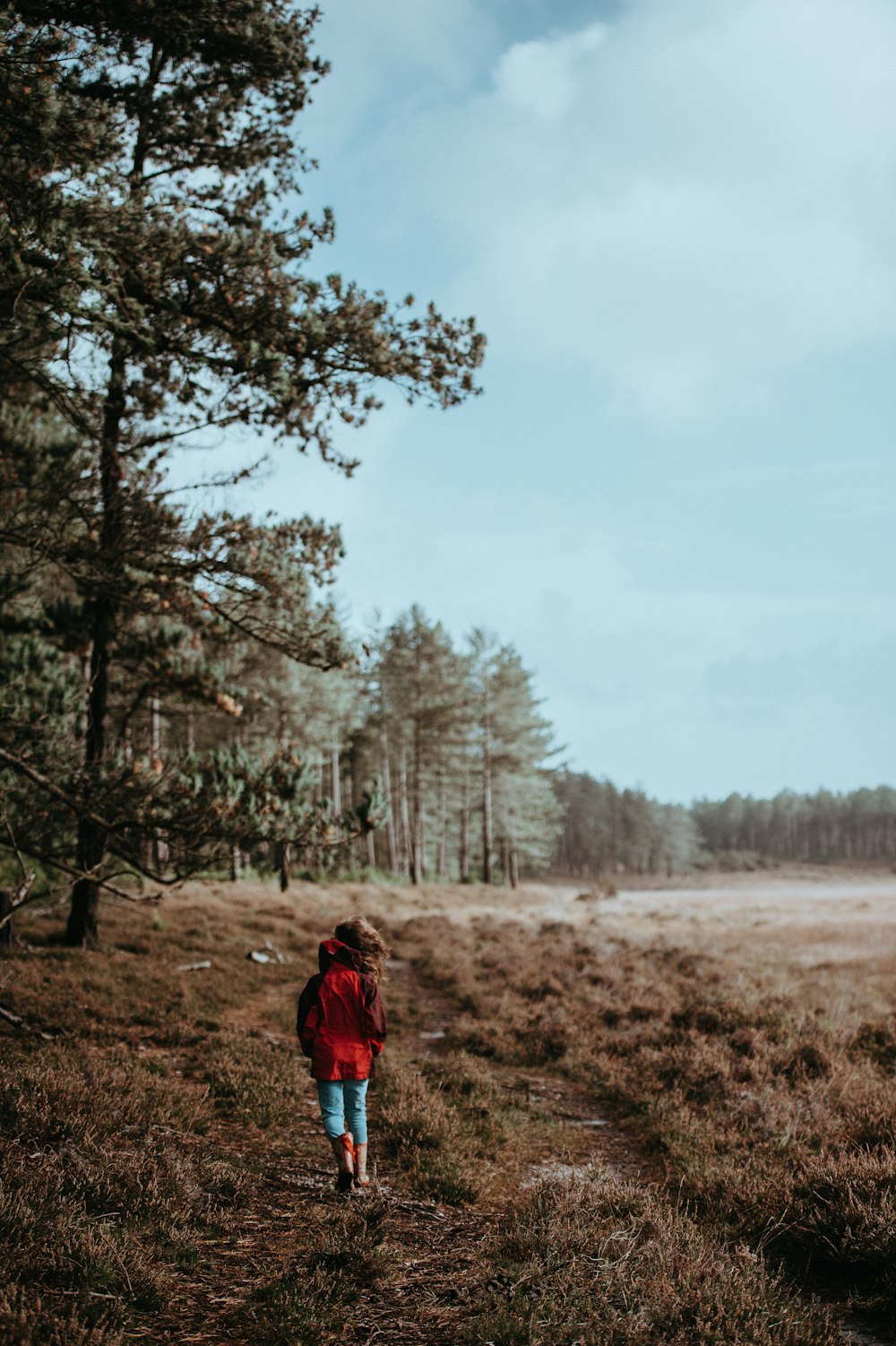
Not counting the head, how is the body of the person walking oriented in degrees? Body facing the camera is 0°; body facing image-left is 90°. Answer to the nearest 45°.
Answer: approximately 180°
